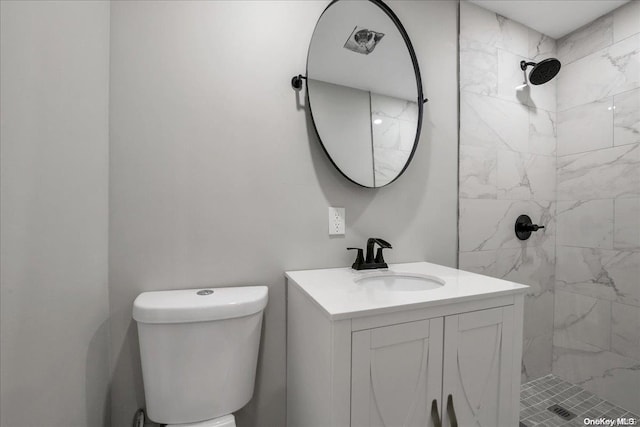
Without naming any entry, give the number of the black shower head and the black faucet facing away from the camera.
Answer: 0

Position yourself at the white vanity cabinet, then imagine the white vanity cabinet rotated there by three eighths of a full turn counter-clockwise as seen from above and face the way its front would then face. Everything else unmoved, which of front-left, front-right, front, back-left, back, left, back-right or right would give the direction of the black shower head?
front-right

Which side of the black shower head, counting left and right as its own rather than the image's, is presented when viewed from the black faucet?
right

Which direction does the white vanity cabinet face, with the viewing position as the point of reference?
facing the viewer and to the right of the viewer

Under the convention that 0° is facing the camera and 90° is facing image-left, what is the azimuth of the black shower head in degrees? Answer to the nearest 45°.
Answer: approximately 315°
